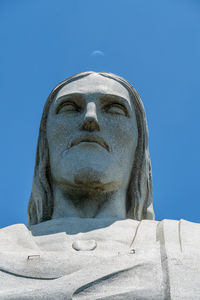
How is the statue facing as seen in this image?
toward the camera
